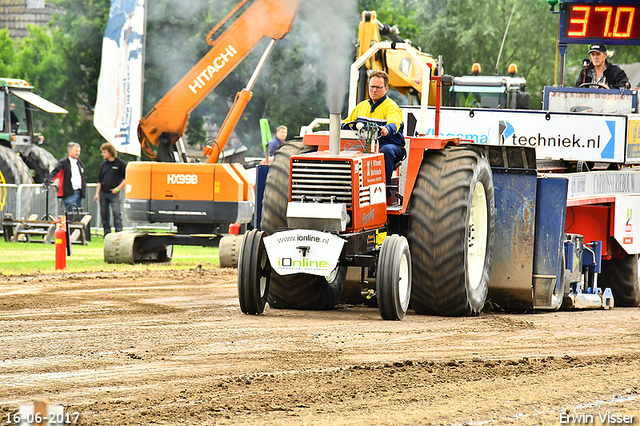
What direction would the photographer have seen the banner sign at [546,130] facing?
facing the viewer

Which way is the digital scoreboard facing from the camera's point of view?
toward the camera

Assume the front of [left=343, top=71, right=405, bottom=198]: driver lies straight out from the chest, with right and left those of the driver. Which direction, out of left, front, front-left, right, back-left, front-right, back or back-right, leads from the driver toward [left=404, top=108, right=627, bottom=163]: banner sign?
back

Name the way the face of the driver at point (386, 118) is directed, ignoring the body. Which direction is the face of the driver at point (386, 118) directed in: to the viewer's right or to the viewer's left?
to the viewer's left

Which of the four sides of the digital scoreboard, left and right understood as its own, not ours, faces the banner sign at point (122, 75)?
right

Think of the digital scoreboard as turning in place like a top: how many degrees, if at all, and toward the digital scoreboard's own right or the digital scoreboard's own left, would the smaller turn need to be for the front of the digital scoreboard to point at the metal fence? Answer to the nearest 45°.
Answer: approximately 90° to the digital scoreboard's own right

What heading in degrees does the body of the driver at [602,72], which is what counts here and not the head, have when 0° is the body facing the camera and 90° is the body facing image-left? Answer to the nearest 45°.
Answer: approximately 45°

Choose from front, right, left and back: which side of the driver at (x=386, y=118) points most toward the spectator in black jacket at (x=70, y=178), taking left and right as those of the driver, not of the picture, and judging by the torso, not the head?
right

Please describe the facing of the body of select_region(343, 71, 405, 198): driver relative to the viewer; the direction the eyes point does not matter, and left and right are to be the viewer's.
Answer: facing the viewer and to the left of the viewer

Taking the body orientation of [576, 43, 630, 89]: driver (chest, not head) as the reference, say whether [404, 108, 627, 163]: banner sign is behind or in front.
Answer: in front

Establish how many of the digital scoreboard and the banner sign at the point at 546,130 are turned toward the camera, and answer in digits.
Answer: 2

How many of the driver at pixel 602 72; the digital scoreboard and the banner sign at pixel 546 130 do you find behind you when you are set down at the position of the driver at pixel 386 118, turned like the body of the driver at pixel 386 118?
3

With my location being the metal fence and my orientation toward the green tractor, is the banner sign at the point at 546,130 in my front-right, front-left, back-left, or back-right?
back-right

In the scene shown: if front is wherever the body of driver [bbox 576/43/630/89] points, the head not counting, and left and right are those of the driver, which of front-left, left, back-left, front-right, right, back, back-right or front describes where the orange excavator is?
front-right

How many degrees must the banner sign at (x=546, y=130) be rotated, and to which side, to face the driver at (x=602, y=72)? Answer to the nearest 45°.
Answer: approximately 135° to its left
